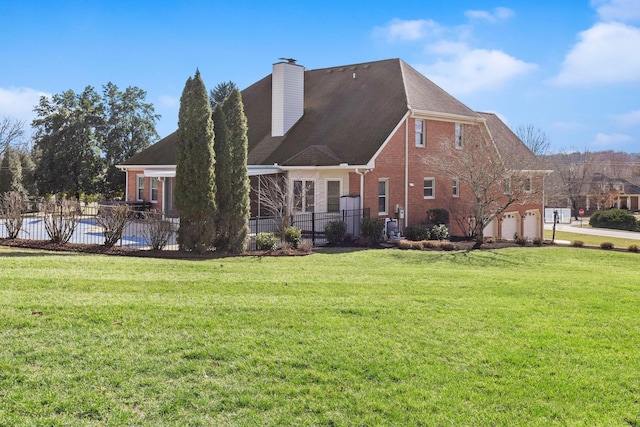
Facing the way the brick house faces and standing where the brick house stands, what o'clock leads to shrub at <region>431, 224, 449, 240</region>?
The shrub is roughly at 3 o'clock from the brick house.

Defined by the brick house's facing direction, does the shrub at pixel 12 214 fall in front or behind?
behind

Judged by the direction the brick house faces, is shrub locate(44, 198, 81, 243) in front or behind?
behind

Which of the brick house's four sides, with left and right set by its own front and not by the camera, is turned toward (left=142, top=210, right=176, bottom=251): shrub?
back

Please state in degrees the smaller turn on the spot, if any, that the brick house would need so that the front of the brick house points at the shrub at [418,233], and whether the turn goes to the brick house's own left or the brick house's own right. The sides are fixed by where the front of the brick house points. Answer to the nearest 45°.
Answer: approximately 90° to the brick house's own right

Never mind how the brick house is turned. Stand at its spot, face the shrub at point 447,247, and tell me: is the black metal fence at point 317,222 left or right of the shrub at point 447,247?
right

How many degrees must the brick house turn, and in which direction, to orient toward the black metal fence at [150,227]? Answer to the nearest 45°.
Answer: approximately 180°

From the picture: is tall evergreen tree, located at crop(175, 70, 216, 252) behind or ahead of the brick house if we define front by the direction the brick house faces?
behind

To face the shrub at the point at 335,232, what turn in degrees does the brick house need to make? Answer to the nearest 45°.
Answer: approximately 135° to its right

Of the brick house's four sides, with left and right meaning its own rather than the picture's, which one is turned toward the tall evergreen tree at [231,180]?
back

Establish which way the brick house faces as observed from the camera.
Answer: facing away from the viewer and to the right of the viewer
